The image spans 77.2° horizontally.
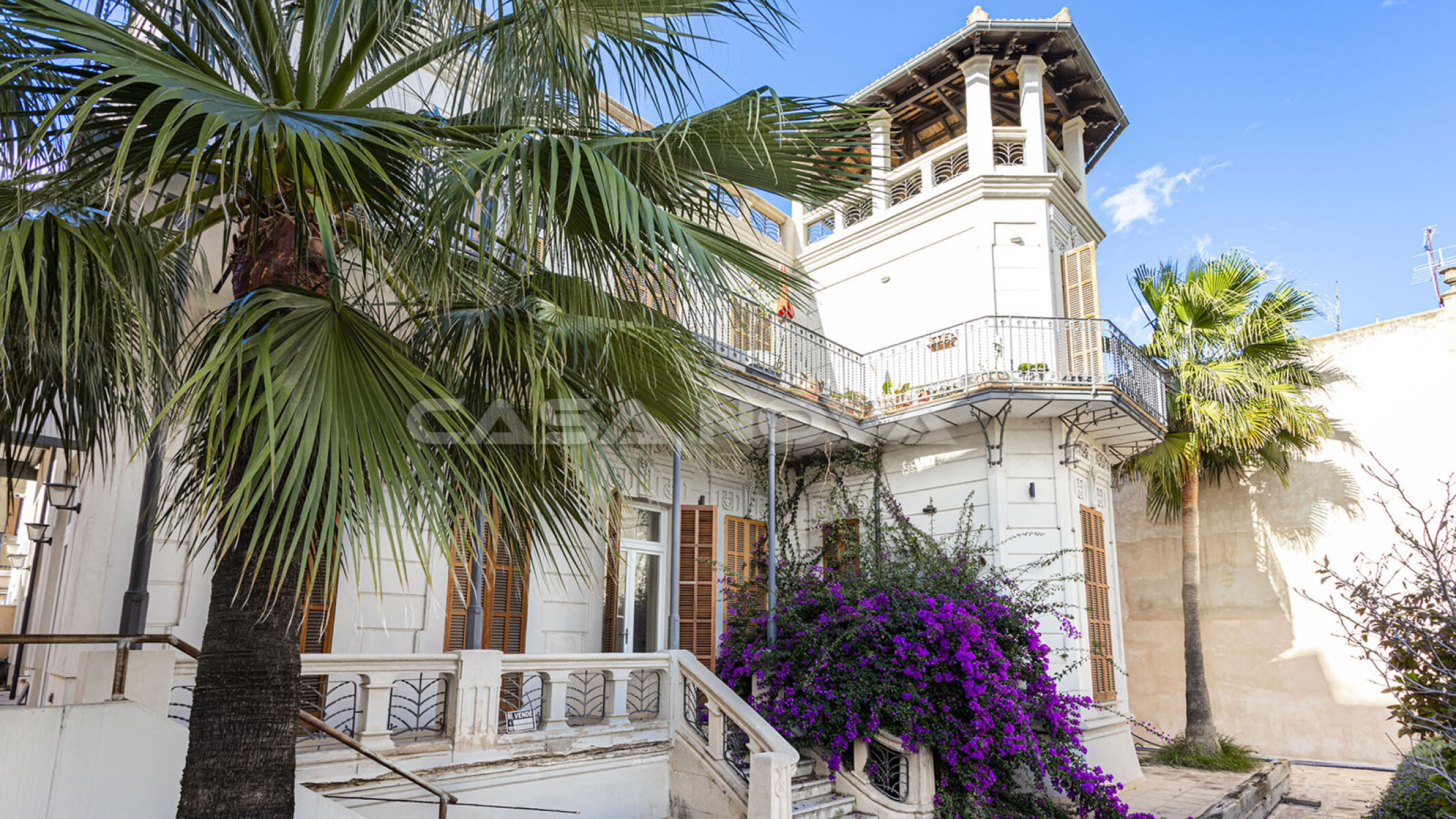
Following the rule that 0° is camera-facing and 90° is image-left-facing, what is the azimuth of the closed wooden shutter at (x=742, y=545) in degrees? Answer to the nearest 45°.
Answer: approximately 315°

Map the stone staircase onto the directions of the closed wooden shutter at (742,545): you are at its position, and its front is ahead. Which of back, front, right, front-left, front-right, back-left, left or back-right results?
front-right

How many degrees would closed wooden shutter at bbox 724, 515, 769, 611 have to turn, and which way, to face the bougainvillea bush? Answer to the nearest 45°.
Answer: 0° — it already faces it

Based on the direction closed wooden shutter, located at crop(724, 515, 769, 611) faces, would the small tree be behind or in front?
in front

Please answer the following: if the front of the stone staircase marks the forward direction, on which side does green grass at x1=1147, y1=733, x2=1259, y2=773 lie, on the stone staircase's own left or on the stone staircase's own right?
on the stone staircase's own left

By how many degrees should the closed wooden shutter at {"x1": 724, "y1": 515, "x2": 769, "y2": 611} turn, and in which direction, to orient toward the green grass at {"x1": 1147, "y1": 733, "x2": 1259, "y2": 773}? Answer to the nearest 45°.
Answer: approximately 45° to its left

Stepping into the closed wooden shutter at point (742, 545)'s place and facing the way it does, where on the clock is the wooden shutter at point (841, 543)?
The wooden shutter is roughly at 10 o'clock from the closed wooden shutter.

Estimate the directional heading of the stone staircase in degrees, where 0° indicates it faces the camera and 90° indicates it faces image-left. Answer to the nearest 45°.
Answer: approximately 315°

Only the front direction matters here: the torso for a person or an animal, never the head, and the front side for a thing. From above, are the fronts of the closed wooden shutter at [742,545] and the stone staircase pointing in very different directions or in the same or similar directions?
same or similar directions

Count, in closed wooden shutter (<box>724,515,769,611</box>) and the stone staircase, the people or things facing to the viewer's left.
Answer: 0

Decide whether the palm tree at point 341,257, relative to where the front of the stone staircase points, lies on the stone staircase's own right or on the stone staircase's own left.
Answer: on the stone staircase's own right

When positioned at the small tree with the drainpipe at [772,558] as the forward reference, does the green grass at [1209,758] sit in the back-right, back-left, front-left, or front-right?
front-right

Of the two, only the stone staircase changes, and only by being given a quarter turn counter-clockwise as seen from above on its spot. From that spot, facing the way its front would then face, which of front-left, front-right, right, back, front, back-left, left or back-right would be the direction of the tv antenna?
front
